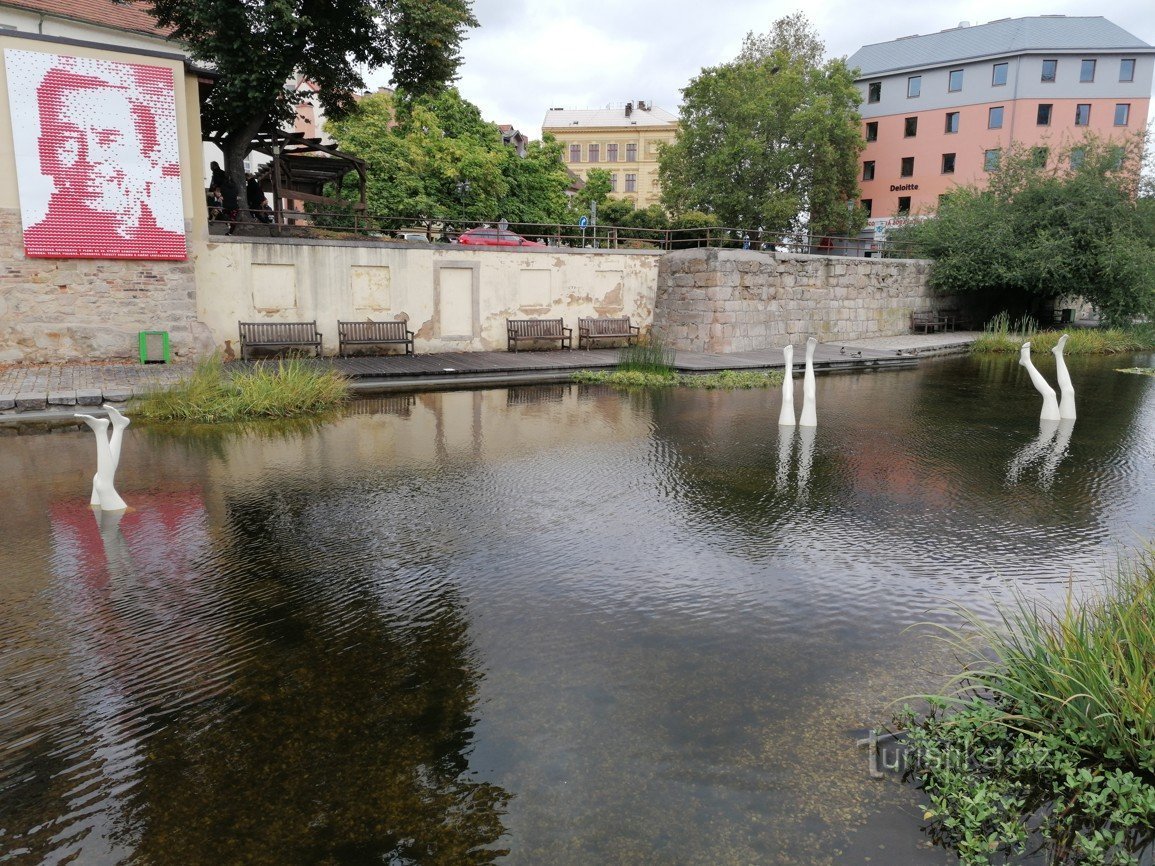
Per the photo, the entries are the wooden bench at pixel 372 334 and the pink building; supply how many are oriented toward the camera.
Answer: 2

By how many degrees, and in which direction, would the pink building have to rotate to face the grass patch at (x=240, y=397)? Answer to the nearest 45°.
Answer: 0° — it already faces it

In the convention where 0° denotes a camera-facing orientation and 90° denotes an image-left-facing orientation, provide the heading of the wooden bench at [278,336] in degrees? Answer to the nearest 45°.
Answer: approximately 0°

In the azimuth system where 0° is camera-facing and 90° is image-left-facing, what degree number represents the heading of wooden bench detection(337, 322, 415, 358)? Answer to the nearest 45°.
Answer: approximately 0°

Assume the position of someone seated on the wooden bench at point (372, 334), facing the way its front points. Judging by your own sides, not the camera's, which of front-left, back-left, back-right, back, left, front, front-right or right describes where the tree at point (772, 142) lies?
back-left

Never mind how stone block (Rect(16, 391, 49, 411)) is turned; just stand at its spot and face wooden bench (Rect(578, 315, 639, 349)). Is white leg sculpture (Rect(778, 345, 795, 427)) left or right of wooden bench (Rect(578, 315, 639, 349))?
right

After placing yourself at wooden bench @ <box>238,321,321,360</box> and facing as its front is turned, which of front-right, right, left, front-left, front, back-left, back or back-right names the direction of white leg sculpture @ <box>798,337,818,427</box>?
front-left

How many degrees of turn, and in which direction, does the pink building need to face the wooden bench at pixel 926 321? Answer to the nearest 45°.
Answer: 0° — it already faces it

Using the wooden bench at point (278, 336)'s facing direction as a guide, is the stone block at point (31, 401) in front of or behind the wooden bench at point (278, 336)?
in front

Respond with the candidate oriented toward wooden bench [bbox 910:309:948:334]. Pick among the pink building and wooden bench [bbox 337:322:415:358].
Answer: the pink building

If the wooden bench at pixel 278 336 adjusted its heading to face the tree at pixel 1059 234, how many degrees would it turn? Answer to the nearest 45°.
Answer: approximately 90° to its left
